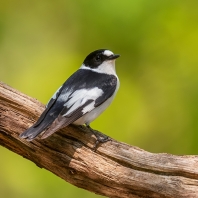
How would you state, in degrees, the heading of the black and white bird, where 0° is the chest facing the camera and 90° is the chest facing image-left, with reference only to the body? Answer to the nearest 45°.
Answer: approximately 270°
